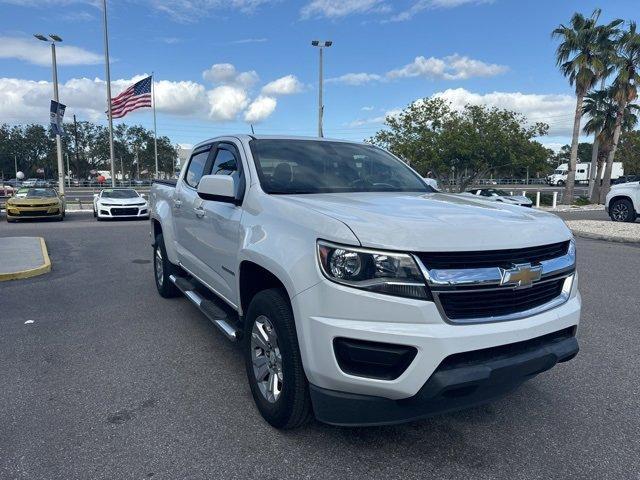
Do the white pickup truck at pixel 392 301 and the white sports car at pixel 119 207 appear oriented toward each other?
no

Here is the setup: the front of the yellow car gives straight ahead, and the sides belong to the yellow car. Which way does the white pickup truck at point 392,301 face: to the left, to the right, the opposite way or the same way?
the same way

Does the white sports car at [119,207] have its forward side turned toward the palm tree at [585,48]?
no

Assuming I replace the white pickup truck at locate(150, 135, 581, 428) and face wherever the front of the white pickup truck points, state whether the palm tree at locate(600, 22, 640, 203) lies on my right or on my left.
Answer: on my left

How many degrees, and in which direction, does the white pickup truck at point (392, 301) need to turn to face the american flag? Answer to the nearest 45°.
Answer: approximately 180°

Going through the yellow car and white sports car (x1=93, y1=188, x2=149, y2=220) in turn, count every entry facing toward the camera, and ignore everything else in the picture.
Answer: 2

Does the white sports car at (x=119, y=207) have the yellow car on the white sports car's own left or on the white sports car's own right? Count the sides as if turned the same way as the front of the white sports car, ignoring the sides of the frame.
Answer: on the white sports car's own right

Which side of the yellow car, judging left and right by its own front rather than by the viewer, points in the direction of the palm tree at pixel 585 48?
left

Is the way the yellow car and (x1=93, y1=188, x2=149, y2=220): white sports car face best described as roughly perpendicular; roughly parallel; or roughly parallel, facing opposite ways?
roughly parallel

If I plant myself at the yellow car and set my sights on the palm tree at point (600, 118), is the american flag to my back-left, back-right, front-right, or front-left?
front-left

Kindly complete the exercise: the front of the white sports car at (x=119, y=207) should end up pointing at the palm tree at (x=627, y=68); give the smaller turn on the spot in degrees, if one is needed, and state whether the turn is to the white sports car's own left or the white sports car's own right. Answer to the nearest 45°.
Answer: approximately 90° to the white sports car's own left

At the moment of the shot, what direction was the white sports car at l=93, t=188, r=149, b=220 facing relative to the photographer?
facing the viewer

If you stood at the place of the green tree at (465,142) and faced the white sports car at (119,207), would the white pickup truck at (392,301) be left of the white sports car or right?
left

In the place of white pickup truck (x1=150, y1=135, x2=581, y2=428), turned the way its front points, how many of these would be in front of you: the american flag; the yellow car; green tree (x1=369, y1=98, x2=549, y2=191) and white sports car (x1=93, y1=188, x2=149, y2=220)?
0

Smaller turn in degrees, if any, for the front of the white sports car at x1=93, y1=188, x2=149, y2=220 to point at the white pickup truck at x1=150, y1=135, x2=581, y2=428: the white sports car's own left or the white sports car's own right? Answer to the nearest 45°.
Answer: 0° — it already faces it

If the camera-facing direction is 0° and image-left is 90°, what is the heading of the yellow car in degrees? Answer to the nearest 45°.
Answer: approximately 0°

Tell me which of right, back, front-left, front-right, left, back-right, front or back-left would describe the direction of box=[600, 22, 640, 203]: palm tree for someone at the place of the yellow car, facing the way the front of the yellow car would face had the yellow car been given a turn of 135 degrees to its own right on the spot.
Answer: back-right

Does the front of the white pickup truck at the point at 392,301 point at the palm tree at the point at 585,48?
no

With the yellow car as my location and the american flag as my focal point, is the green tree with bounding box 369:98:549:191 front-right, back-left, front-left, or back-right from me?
front-right

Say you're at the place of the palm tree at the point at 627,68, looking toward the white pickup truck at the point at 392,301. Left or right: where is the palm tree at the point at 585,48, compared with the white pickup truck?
right

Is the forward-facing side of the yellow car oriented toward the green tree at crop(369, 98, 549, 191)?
no
